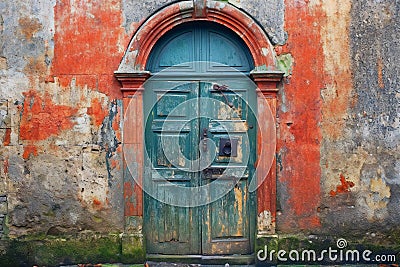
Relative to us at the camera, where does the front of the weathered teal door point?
facing the viewer
